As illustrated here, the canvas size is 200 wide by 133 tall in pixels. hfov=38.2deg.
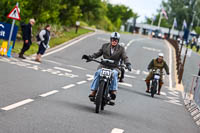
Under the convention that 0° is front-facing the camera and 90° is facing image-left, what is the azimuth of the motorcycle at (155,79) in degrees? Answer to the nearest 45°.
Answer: approximately 0°

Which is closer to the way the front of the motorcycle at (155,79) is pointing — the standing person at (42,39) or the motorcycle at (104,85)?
the motorcycle

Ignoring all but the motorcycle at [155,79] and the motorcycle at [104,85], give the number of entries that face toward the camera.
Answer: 2

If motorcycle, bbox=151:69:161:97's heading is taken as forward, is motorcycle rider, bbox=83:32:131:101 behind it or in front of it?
in front

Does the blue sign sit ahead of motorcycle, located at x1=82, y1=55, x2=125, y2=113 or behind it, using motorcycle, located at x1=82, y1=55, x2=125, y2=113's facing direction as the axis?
behind

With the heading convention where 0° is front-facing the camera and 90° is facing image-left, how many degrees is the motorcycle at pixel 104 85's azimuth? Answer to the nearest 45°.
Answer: approximately 0°

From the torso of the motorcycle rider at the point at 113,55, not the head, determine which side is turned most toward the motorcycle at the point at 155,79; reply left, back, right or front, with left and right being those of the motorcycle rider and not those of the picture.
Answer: back

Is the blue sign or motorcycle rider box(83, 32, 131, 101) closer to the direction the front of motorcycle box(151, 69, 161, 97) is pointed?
the motorcycle rider

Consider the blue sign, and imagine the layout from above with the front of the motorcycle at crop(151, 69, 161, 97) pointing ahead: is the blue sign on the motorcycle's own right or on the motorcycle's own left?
on the motorcycle's own right
